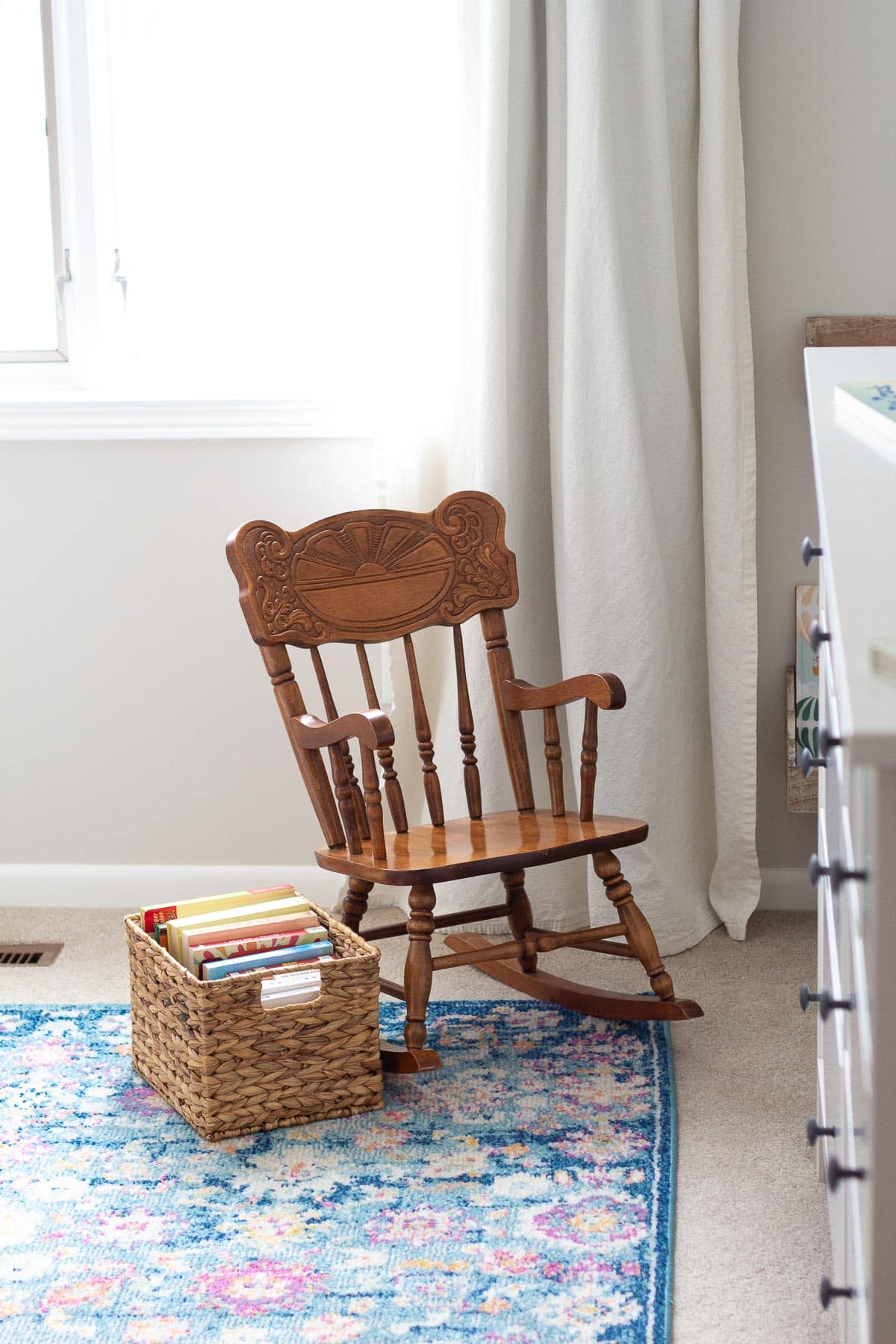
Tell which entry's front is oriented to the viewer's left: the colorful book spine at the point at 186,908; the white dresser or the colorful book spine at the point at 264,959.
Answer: the white dresser

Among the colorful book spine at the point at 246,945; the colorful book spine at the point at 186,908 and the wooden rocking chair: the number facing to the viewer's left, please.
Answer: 0

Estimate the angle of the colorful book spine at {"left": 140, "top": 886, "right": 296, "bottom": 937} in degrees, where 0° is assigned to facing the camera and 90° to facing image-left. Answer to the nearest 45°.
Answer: approximately 315°

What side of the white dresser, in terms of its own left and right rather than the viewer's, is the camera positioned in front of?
left

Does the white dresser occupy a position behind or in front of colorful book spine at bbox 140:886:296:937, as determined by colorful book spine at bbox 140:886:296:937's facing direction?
in front

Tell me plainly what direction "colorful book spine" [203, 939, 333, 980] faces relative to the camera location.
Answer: facing the viewer and to the right of the viewer

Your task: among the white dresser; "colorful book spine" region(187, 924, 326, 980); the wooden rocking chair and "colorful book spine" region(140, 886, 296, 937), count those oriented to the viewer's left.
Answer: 1
